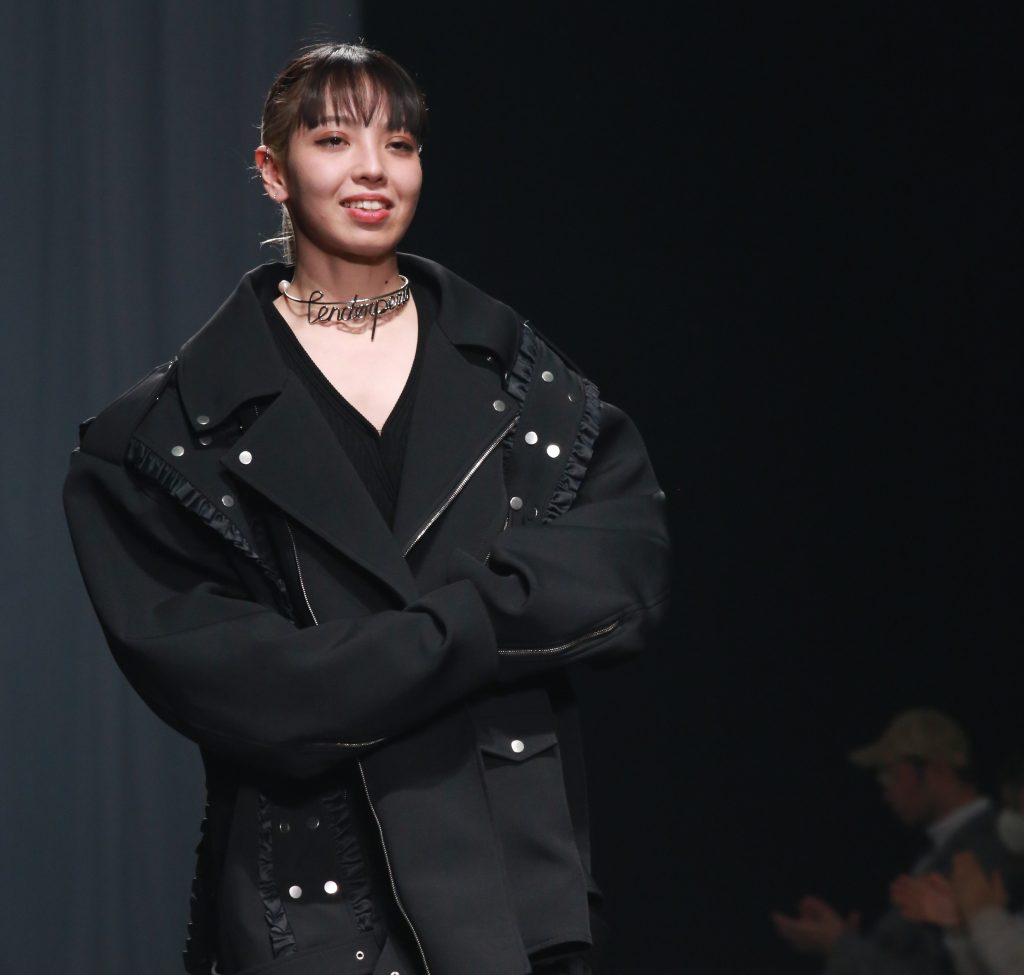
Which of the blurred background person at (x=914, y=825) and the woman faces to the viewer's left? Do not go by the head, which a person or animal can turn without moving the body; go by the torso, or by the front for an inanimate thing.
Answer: the blurred background person

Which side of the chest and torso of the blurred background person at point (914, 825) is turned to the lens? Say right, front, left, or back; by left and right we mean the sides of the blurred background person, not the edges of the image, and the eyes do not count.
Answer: left

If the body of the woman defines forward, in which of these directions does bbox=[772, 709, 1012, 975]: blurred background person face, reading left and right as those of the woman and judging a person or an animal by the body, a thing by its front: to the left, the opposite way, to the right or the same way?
to the right

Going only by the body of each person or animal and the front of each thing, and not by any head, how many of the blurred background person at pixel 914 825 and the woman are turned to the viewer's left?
1
